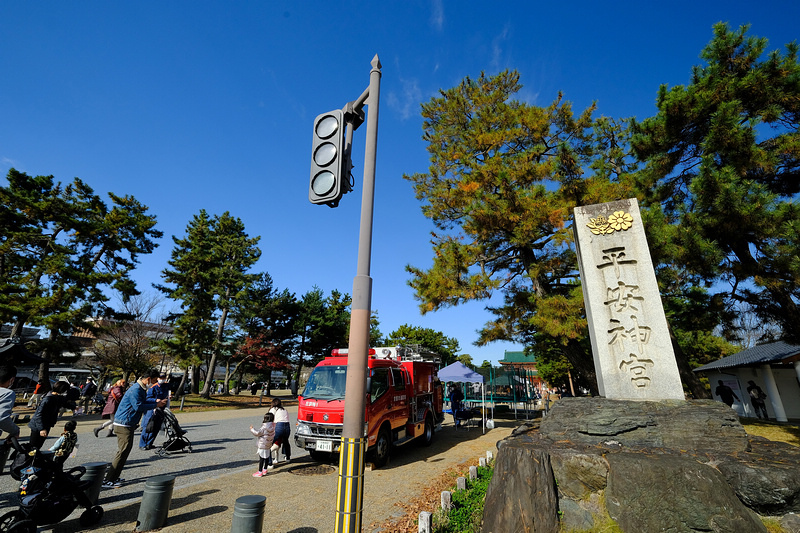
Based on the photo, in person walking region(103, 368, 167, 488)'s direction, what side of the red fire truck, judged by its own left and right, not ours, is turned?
front

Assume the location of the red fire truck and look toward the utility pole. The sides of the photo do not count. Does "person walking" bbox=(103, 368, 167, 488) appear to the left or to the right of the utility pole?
right

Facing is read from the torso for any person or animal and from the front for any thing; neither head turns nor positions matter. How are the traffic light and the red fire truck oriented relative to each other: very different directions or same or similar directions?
same or similar directions

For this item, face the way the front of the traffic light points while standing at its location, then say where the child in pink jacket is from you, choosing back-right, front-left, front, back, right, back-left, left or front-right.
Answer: back-right

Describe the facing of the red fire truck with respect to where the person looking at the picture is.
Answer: facing the viewer and to the left of the viewer

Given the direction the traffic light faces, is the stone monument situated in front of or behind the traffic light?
behind

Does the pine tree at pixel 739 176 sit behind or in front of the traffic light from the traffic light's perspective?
behind

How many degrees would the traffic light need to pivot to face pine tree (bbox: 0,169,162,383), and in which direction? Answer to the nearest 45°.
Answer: approximately 90° to its right

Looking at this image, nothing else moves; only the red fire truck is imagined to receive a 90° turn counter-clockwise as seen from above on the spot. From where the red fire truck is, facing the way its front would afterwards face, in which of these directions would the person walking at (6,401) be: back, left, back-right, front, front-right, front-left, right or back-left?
right

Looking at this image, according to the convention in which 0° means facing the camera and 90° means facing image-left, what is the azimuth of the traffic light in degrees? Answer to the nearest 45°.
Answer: approximately 45°

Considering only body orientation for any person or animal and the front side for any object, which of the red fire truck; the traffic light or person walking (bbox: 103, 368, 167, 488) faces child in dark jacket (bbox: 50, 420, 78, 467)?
the red fire truck

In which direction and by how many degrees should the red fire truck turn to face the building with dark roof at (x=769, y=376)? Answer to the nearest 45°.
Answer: approximately 180°

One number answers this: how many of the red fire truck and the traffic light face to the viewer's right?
0
